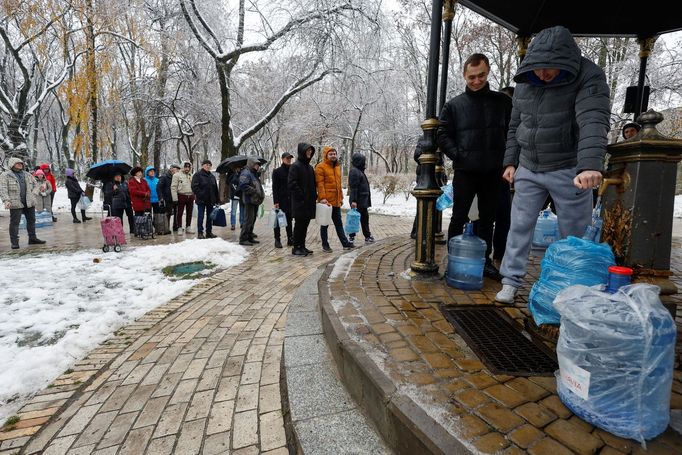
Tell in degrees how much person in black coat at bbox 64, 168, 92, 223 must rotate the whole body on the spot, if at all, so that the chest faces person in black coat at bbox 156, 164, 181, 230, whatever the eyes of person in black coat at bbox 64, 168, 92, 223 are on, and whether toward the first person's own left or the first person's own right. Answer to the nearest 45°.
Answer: approximately 45° to the first person's own right

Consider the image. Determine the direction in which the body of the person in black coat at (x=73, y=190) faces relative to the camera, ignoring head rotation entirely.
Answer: to the viewer's right

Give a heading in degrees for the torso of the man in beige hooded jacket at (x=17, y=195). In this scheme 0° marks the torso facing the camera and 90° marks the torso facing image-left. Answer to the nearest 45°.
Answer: approximately 315°

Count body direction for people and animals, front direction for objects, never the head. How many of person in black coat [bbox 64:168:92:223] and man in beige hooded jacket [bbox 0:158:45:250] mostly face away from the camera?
0

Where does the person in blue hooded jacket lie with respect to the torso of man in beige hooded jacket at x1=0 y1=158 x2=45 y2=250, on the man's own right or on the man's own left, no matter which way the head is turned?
on the man's own left

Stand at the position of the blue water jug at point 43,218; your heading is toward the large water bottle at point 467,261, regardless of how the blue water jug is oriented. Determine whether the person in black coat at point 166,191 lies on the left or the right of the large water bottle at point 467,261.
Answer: left

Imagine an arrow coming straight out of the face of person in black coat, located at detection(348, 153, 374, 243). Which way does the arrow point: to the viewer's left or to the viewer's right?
to the viewer's right

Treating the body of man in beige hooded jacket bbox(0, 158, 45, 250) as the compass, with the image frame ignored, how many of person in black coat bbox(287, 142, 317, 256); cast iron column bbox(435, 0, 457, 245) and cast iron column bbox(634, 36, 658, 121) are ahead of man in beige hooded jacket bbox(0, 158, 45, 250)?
3

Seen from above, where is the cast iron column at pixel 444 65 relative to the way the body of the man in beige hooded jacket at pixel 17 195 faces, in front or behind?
in front
